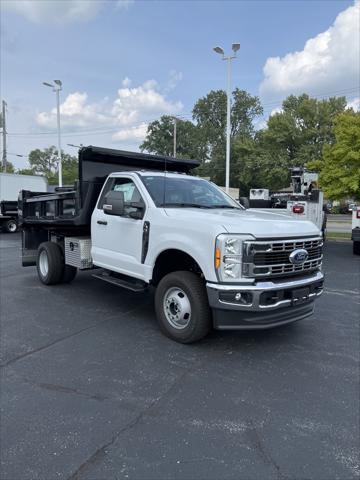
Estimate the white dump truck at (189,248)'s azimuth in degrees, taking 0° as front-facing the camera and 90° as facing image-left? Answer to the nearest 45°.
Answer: approximately 315°

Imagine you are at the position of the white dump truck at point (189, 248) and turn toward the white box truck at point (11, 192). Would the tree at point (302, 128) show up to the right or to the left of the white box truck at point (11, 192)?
right

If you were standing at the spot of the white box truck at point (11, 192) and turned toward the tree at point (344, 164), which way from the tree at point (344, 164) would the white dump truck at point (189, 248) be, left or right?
right

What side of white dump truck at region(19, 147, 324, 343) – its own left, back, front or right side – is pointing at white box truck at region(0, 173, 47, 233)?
back

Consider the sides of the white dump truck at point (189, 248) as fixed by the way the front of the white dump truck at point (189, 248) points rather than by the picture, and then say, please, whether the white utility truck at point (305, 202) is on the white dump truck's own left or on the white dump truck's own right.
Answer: on the white dump truck's own left

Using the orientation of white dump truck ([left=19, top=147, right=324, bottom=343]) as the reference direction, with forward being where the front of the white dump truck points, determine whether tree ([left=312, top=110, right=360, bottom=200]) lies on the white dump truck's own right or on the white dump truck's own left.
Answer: on the white dump truck's own left

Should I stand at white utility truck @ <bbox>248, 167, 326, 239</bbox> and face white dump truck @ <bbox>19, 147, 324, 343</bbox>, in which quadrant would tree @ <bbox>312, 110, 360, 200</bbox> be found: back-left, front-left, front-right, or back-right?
back-left

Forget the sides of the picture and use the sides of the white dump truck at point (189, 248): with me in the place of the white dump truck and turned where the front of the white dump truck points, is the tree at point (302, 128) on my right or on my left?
on my left
